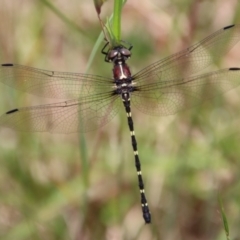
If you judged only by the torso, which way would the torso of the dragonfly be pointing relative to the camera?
away from the camera
